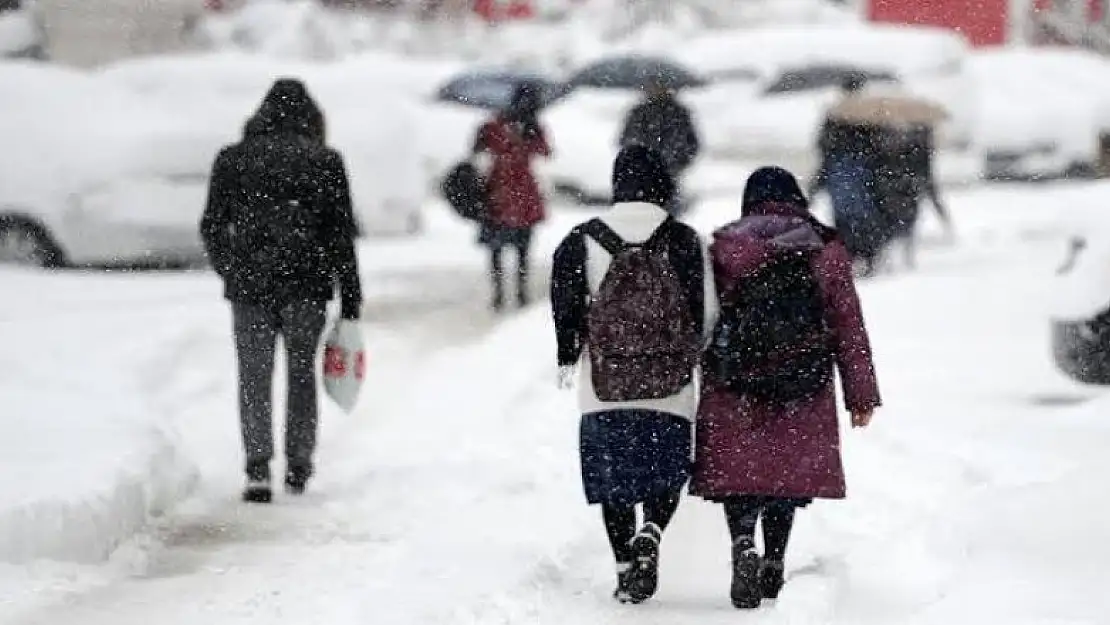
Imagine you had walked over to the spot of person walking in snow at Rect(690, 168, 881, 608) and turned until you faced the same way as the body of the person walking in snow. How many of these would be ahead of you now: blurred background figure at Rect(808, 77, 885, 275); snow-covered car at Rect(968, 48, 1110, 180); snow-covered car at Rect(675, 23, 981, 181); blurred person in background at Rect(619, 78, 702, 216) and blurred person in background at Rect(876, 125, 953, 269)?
5

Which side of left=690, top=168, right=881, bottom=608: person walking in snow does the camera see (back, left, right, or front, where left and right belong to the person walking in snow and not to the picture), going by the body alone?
back

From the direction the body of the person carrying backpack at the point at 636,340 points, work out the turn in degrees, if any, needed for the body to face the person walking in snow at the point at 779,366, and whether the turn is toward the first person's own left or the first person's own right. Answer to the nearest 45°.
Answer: approximately 90° to the first person's own right

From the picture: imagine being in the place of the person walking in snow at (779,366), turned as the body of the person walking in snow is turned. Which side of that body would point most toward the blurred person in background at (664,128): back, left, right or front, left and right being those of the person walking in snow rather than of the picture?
front

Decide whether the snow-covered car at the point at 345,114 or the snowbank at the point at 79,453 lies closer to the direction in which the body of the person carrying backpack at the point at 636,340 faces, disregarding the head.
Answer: the snow-covered car

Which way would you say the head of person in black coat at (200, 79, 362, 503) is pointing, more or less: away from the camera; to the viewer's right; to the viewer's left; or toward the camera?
away from the camera

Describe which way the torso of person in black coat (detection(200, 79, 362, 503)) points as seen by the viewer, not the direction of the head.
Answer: away from the camera

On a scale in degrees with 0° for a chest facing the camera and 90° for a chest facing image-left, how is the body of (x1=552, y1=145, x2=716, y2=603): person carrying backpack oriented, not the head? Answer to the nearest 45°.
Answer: approximately 180°

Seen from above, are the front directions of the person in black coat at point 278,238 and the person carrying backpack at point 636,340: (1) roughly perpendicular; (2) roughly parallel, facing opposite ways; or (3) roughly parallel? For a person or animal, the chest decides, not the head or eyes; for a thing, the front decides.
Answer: roughly parallel
